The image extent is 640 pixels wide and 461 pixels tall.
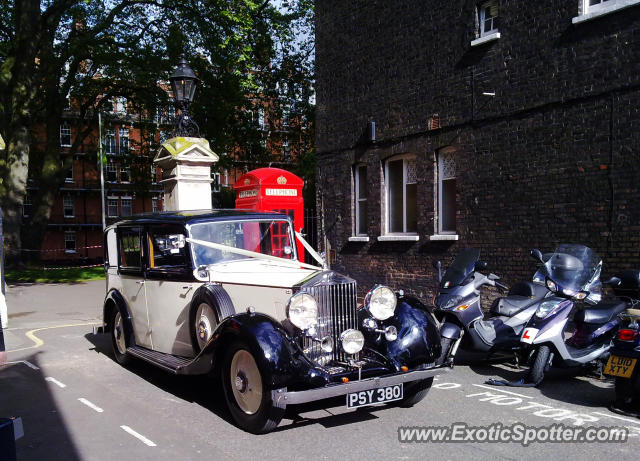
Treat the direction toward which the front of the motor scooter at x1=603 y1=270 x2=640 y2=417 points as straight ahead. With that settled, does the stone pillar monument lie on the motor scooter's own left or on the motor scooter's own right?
on the motor scooter's own left

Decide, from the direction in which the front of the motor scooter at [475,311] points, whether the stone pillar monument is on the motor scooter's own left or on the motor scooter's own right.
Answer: on the motor scooter's own right

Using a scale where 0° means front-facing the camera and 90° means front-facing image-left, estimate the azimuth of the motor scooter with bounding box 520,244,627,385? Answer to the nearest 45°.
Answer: approximately 45°

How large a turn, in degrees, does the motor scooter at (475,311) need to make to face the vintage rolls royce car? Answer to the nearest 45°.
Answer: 0° — it already faces it

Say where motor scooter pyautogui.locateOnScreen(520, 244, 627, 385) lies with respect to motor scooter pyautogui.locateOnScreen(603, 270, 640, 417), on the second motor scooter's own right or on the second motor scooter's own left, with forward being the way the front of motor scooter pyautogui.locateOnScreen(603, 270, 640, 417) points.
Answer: on the second motor scooter's own left

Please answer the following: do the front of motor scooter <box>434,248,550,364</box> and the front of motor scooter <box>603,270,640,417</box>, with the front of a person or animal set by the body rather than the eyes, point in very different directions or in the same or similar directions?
very different directions

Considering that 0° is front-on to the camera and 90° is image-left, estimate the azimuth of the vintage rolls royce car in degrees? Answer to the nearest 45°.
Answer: approximately 315°

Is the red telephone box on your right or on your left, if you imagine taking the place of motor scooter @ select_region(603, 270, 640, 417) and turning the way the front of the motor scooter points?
on your left

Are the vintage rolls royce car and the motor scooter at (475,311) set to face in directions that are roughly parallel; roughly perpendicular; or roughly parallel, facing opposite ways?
roughly perpendicular

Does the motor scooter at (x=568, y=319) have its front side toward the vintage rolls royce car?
yes
